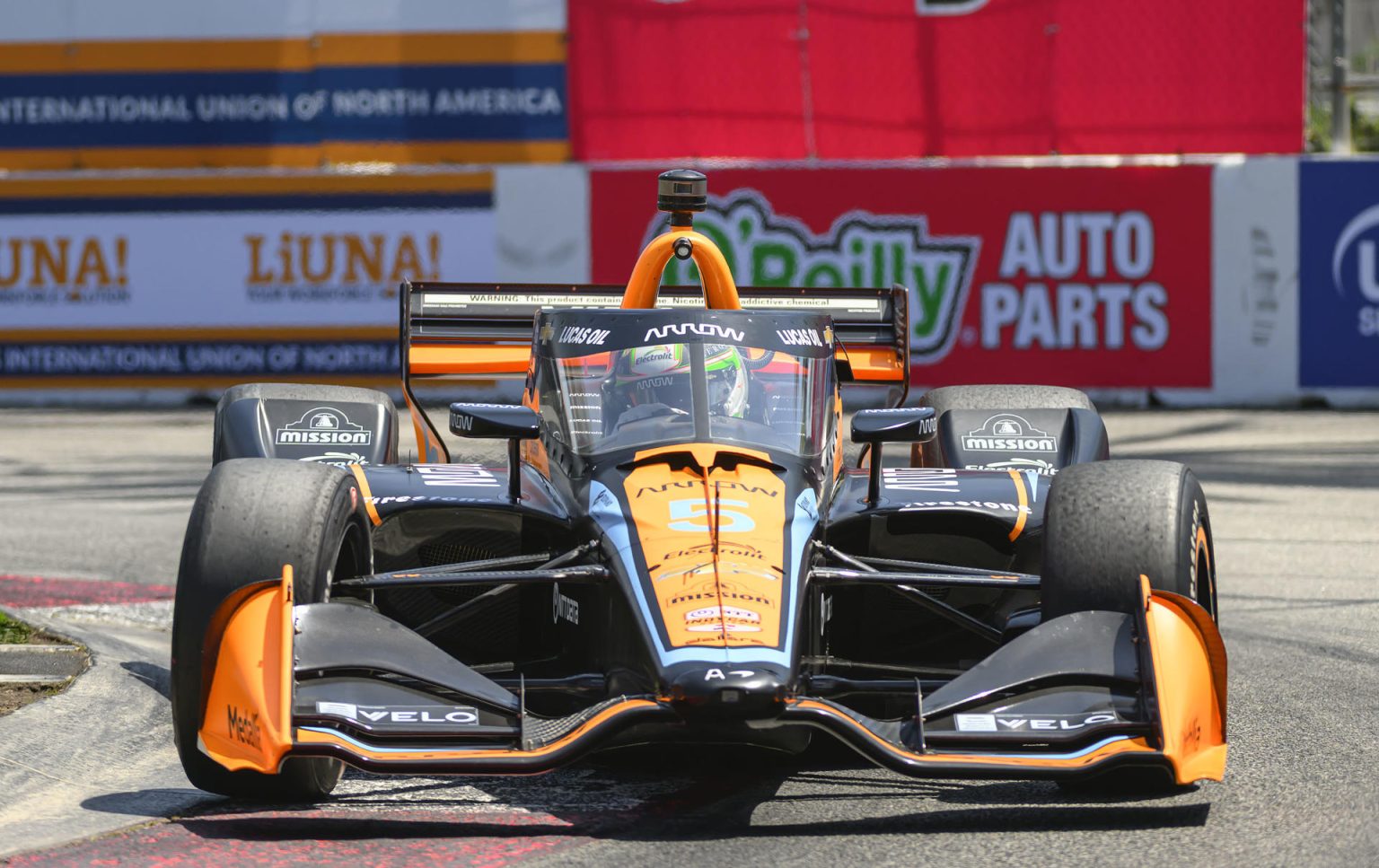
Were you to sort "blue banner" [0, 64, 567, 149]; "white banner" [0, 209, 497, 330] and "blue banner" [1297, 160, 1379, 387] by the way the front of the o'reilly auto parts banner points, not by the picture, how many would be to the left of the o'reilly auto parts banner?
1

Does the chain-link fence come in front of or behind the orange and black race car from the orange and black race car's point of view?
behind

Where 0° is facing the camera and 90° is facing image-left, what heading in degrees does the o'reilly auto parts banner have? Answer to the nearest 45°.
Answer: approximately 0°

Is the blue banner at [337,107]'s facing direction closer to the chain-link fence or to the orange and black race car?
the orange and black race car

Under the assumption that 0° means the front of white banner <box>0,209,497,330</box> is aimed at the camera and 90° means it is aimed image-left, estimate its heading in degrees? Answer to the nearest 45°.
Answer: approximately 0°

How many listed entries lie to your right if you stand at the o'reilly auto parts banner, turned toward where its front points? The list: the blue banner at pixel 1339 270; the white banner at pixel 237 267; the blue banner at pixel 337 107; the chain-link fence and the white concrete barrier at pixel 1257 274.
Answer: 2

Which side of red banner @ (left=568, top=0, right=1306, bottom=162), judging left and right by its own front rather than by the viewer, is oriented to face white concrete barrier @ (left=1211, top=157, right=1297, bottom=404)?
left

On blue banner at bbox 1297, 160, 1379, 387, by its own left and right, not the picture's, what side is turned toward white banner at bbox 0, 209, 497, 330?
right

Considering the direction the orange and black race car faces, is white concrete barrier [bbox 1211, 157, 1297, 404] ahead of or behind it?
behind
